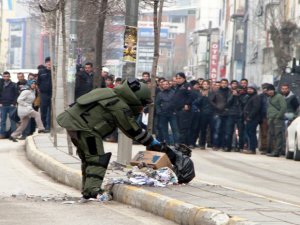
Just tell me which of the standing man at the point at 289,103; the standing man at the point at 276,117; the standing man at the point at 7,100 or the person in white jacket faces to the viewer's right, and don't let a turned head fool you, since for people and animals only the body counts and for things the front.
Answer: the person in white jacket

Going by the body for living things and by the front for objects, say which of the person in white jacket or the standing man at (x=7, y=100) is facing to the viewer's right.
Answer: the person in white jacket

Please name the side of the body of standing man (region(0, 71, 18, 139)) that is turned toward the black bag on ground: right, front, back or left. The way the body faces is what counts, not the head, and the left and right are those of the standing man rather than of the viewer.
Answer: front

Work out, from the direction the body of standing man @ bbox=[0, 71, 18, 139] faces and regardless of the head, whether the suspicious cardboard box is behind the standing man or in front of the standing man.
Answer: in front

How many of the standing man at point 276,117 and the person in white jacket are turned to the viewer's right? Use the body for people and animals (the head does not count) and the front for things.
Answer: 1

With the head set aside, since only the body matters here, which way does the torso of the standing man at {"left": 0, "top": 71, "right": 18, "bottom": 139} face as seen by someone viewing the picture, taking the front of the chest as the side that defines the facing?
toward the camera

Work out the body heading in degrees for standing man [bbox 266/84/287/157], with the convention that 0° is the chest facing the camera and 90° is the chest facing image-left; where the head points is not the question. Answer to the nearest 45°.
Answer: approximately 45°

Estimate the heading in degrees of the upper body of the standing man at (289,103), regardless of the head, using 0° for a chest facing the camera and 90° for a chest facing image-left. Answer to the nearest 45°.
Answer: approximately 45°

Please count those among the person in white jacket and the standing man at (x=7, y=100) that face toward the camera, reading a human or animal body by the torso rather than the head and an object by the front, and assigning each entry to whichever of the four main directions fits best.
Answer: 1

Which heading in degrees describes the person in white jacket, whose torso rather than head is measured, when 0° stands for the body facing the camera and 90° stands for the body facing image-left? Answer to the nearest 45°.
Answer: approximately 270°

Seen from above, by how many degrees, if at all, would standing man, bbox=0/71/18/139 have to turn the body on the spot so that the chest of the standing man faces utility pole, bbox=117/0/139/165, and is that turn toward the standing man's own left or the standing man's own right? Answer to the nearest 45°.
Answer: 0° — they already face it

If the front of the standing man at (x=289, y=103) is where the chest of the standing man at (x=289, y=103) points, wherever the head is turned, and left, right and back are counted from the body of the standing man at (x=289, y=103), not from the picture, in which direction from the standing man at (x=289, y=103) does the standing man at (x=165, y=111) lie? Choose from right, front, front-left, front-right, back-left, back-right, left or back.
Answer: front-right

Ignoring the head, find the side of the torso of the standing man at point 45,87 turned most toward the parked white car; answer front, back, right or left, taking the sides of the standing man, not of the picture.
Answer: front

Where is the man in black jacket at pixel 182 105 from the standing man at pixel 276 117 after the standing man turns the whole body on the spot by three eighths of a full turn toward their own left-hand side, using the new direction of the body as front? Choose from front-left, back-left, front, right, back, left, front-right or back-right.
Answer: back
